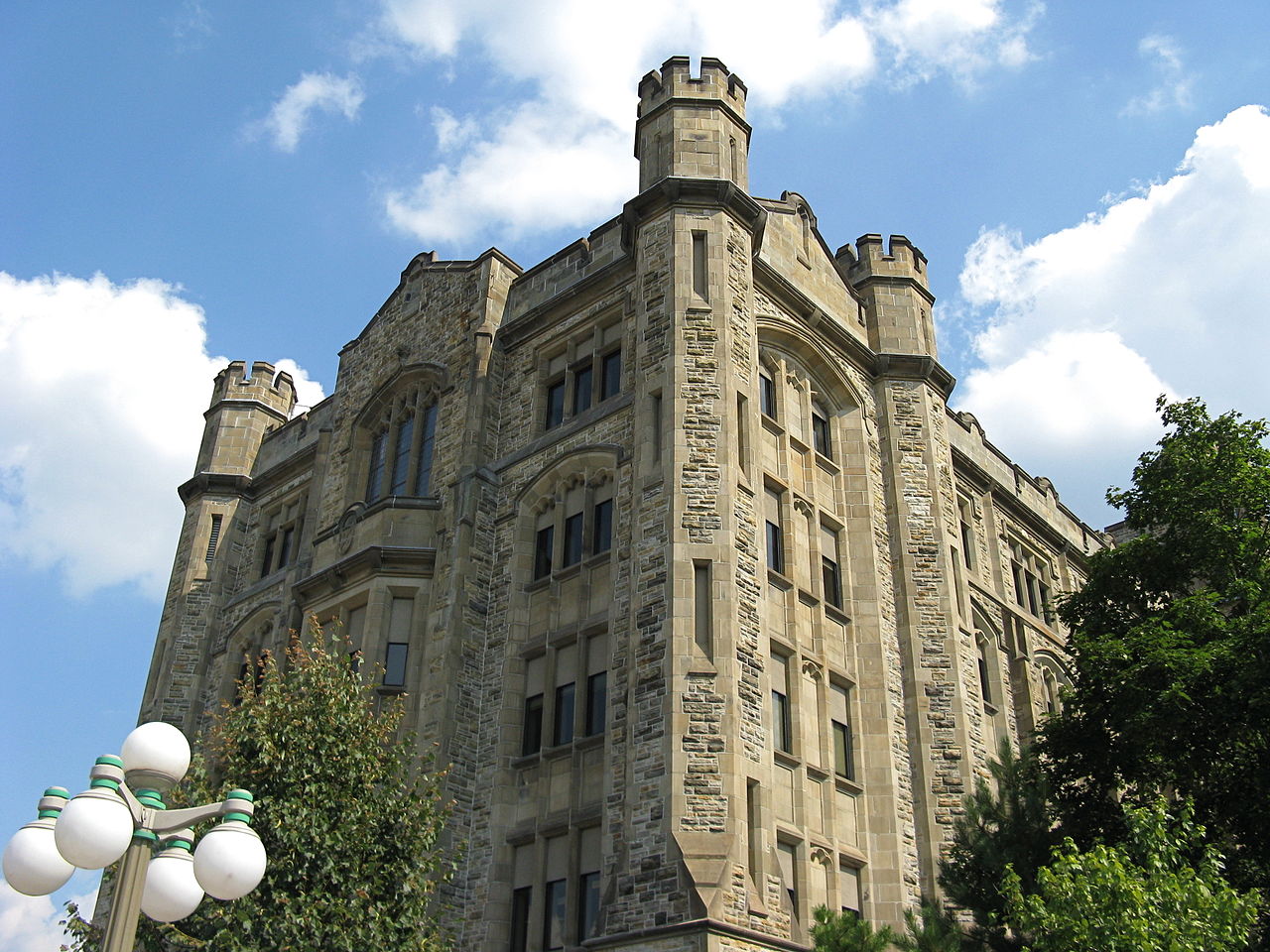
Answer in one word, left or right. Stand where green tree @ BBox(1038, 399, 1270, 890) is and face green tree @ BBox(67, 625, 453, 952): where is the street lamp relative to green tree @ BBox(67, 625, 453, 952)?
left
